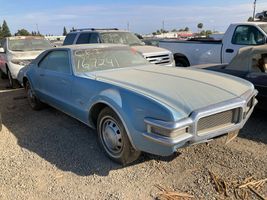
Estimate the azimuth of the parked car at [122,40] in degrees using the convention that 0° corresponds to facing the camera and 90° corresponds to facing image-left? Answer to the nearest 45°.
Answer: approximately 315°

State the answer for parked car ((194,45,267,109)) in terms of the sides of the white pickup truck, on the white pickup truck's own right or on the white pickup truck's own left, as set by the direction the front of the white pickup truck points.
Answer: on the white pickup truck's own right

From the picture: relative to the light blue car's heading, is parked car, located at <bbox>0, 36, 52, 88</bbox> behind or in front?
behind

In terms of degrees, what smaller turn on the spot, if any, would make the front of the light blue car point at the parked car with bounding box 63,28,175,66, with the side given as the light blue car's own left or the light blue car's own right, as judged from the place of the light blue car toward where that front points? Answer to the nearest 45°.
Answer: approximately 135° to the light blue car's own left

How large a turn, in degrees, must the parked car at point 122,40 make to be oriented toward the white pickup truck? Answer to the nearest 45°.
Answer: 0° — it already faces it

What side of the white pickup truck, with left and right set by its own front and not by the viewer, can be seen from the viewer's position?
right

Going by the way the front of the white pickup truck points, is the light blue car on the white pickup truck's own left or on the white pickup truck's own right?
on the white pickup truck's own right

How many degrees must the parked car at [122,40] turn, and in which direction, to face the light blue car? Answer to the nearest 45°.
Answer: approximately 45° to its right

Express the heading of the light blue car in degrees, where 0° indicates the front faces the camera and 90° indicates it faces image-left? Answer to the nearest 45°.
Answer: approximately 315°

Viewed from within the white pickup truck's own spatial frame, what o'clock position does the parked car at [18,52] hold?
The parked car is roughly at 6 o'clock from the white pickup truck.
